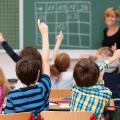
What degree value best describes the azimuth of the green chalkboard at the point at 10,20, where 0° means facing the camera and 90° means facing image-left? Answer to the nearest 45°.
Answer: approximately 0°

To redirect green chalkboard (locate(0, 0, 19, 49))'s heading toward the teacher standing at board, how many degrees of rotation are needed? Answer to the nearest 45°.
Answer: approximately 90° to its left

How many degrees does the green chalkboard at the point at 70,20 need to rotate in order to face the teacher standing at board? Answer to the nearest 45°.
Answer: approximately 90° to its left

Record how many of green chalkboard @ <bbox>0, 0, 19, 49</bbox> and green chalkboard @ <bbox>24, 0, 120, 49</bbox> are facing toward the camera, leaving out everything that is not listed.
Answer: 2

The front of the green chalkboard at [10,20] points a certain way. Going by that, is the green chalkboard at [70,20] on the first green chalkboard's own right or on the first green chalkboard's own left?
on the first green chalkboard's own left

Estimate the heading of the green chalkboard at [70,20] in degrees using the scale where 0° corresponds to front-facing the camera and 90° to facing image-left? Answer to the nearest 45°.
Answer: approximately 0°

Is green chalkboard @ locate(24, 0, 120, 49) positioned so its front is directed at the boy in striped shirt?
yes

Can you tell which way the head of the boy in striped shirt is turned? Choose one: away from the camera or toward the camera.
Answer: away from the camera

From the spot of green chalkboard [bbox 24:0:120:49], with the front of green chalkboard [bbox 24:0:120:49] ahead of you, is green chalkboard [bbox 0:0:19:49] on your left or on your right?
on your right
